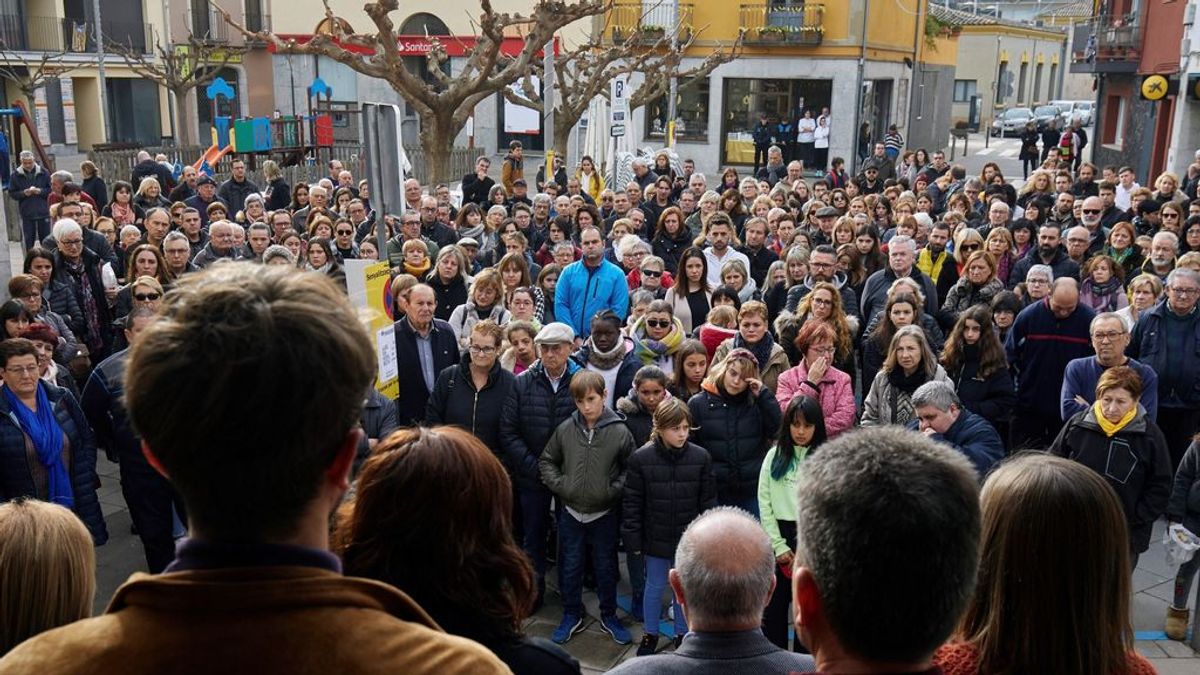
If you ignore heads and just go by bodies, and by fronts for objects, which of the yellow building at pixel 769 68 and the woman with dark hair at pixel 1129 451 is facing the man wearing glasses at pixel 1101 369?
the yellow building

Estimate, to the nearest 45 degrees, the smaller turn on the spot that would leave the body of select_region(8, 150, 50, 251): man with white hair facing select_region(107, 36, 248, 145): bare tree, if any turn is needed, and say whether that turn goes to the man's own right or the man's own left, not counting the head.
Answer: approximately 180°

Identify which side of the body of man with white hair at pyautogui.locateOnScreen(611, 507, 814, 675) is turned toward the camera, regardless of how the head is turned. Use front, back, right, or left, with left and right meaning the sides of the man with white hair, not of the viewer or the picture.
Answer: back

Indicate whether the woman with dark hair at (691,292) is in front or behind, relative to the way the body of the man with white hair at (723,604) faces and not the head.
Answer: in front

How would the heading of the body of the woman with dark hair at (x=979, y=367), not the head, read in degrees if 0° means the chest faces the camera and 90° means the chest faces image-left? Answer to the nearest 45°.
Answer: approximately 45°

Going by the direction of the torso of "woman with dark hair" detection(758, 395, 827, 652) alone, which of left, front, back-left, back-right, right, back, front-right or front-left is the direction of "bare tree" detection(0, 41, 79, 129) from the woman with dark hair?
back-right

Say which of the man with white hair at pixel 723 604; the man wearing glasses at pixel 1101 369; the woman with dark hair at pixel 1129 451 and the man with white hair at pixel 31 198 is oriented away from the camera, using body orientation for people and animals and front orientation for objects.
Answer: the man with white hair at pixel 723 604

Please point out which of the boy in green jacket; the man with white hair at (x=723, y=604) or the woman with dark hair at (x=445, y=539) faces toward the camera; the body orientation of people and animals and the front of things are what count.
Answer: the boy in green jacket

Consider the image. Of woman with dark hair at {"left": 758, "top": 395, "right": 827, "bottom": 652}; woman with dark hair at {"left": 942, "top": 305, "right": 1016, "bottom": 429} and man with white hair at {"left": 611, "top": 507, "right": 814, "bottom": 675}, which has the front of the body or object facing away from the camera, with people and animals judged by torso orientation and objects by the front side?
the man with white hair

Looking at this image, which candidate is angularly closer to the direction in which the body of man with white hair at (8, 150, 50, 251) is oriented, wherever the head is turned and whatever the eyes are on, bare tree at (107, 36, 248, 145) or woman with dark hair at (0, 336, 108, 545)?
the woman with dark hair

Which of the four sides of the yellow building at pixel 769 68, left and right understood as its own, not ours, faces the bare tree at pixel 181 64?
right

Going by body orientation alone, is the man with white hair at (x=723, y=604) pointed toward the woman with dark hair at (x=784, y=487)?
yes

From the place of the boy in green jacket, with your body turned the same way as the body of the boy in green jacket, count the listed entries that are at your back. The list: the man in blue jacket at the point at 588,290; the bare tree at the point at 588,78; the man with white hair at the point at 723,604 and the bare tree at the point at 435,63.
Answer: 3
